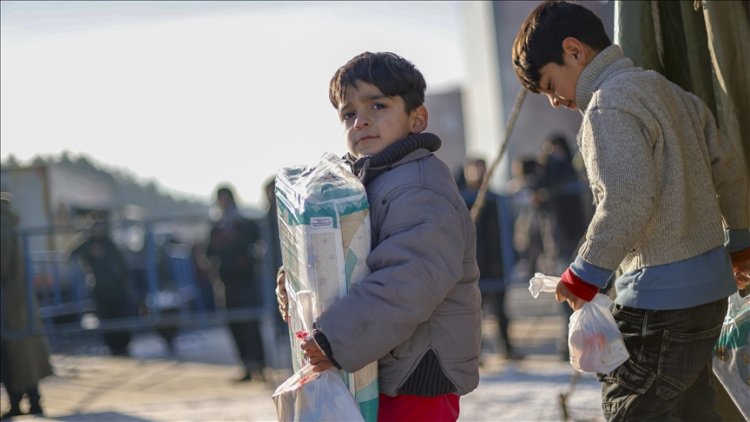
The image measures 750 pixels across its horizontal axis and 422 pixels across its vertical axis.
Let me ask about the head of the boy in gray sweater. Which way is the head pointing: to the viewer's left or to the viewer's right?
to the viewer's left

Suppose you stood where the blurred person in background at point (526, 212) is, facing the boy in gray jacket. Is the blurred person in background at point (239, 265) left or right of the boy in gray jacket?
right

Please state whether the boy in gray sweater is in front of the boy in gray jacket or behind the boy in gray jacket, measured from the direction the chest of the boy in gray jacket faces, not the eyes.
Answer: behind

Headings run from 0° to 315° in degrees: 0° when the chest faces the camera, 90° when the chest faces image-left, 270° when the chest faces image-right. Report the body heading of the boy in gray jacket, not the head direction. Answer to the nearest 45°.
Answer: approximately 90°

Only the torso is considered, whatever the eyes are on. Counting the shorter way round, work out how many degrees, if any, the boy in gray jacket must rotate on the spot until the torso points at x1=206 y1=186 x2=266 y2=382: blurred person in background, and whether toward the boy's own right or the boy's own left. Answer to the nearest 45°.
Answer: approximately 90° to the boy's own right

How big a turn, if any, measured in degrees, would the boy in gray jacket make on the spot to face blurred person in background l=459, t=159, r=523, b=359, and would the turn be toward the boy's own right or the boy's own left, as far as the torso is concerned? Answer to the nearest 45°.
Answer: approximately 90° to the boy's own right
